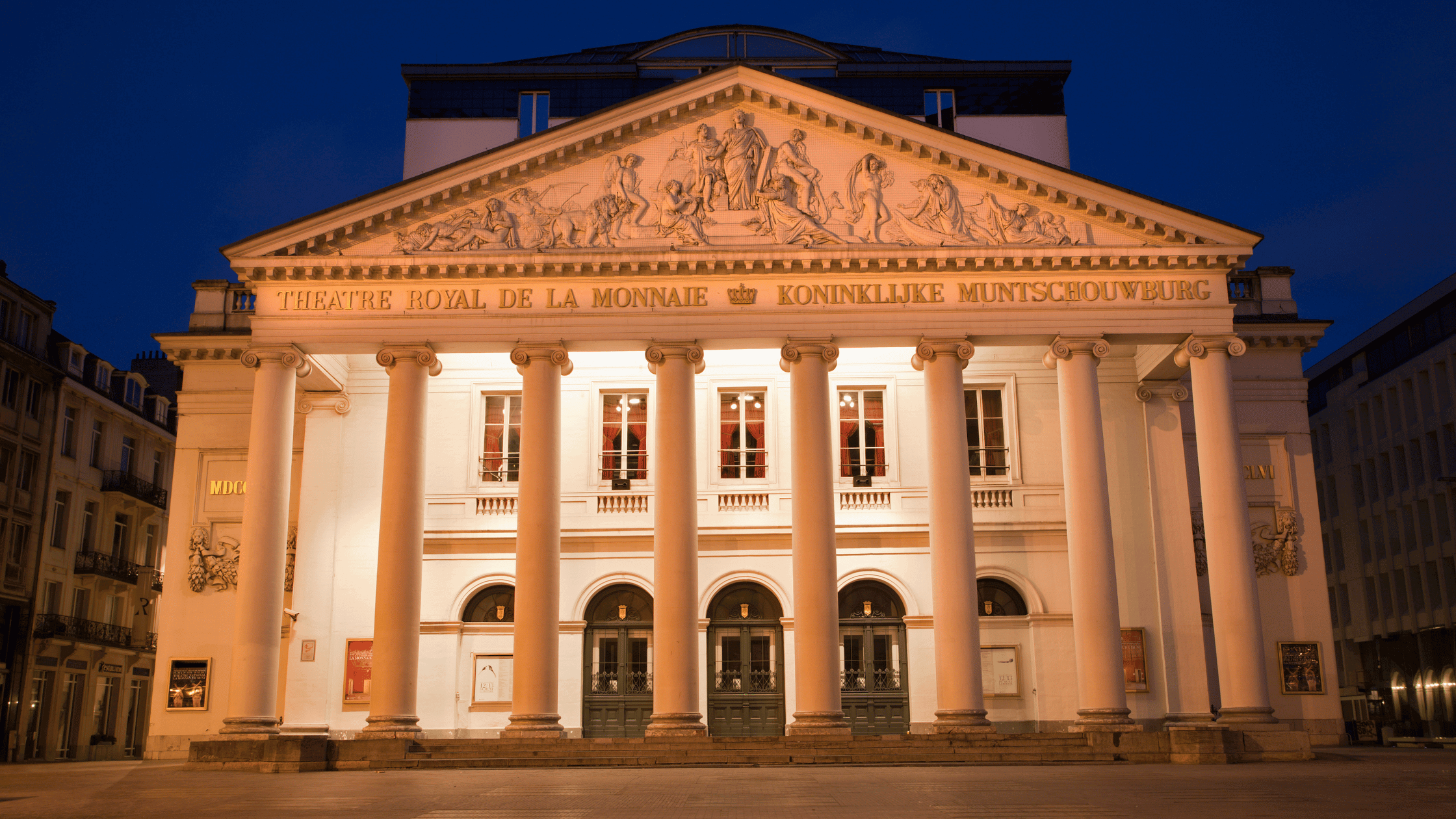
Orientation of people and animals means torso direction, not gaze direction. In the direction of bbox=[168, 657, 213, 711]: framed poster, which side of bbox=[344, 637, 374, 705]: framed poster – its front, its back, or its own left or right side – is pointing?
right

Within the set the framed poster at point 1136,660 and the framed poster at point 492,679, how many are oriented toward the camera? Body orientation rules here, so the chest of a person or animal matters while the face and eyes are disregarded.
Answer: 2

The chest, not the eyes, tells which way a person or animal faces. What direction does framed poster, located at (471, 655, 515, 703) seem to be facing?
toward the camera

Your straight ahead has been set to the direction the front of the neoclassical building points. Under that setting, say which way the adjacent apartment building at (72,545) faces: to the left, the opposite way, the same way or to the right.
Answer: to the left

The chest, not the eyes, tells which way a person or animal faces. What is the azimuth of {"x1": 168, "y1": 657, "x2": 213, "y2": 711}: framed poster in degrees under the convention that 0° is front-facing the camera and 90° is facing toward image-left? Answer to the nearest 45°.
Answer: approximately 0°

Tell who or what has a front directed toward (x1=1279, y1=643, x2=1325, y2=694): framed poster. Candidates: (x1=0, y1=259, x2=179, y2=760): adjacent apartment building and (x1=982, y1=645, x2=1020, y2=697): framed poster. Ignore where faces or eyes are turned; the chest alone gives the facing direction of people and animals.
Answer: the adjacent apartment building

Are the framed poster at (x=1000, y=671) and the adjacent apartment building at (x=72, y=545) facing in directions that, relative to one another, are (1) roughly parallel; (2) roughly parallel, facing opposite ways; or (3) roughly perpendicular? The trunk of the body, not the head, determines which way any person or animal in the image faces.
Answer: roughly perpendicular

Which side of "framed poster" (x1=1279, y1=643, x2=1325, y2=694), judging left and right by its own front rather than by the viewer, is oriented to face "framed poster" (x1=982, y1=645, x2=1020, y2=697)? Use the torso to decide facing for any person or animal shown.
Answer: right

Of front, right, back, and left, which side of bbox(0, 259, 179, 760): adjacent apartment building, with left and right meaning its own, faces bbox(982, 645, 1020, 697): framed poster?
front

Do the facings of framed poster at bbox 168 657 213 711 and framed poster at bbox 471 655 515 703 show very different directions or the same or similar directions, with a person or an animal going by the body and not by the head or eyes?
same or similar directions

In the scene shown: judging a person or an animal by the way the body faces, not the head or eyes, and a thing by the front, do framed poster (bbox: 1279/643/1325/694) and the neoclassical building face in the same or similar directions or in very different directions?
same or similar directions

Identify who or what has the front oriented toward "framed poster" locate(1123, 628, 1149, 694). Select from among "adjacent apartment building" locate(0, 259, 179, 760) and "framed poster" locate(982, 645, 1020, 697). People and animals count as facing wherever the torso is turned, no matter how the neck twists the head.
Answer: the adjacent apartment building

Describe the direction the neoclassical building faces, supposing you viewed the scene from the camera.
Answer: facing the viewer

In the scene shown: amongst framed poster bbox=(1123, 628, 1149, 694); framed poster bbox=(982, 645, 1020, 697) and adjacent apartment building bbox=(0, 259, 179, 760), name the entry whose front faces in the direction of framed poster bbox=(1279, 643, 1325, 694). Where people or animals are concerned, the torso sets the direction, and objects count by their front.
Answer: the adjacent apartment building

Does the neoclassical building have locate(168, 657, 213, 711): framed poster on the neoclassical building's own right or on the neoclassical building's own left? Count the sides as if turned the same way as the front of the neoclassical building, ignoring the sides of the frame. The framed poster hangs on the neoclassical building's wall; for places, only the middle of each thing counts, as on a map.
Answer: on the neoclassical building's own right

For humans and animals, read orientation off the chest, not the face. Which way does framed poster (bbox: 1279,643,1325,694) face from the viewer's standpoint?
toward the camera
